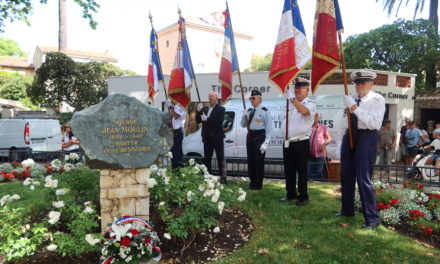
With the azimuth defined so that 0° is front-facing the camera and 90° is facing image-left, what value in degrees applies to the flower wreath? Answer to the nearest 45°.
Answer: approximately 0°

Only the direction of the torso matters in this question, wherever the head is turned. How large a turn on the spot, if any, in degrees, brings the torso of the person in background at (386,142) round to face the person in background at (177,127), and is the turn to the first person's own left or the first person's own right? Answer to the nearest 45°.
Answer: approximately 45° to the first person's own right

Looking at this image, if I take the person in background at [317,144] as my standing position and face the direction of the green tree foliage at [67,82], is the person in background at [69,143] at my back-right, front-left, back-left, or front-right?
front-left

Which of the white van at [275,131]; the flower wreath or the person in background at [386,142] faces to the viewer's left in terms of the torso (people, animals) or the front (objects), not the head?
the white van

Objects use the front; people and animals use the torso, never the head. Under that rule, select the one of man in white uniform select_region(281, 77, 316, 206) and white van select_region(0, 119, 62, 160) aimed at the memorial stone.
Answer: the man in white uniform

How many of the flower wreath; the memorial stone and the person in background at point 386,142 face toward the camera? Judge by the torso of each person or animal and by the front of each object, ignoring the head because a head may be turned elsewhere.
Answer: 3

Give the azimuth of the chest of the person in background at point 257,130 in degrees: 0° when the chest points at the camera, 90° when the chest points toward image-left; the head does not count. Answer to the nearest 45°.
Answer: approximately 45°

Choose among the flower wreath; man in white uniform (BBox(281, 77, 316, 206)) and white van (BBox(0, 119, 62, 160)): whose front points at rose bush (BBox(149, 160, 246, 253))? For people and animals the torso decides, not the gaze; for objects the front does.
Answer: the man in white uniform

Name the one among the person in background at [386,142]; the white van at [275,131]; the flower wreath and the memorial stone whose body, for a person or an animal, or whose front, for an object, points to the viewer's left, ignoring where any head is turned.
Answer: the white van

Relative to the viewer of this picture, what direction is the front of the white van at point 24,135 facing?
facing away from the viewer and to the left of the viewer

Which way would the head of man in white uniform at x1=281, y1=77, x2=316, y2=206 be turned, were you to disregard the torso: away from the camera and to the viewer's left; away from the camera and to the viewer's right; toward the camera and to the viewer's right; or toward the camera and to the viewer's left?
toward the camera and to the viewer's left

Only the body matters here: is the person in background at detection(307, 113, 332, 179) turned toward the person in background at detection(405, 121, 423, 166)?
no

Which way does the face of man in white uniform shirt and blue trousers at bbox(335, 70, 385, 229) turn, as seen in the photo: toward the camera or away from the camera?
toward the camera

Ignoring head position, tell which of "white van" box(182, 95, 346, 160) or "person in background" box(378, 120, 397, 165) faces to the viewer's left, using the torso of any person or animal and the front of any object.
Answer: the white van

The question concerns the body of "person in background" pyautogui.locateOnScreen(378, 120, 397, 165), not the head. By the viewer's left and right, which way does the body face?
facing the viewer

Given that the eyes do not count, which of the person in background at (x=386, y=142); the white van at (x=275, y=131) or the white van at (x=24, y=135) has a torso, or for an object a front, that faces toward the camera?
the person in background

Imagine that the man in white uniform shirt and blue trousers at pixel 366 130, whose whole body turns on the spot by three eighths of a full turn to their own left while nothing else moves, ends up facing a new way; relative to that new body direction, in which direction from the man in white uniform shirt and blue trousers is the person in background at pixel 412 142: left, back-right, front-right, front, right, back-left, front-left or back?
left
